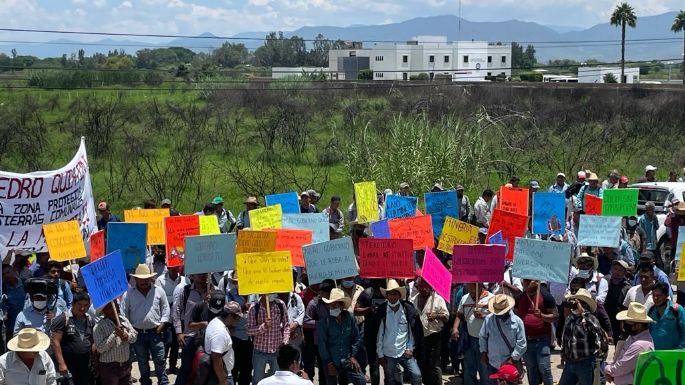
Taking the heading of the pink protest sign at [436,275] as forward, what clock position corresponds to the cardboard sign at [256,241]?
The cardboard sign is roughly at 5 o'clock from the pink protest sign.

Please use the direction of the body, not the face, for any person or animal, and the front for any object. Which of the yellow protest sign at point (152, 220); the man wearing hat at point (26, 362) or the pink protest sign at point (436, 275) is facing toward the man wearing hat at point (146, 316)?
the yellow protest sign

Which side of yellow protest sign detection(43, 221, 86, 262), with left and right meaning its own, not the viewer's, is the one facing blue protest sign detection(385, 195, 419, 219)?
left

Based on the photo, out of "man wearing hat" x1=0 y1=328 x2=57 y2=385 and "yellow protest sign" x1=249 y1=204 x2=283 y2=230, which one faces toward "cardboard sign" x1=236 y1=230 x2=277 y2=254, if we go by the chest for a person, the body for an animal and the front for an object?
the yellow protest sign

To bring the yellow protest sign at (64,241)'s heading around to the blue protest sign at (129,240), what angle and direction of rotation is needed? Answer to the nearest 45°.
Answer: approximately 90° to its left

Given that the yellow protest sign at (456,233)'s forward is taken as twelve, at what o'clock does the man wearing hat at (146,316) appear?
The man wearing hat is roughly at 2 o'clock from the yellow protest sign.

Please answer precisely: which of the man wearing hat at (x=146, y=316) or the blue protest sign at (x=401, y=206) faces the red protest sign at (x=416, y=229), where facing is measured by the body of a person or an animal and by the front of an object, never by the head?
the blue protest sign

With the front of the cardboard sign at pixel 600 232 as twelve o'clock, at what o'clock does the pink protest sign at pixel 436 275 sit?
The pink protest sign is roughly at 1 o'clock from the cardboard sign.

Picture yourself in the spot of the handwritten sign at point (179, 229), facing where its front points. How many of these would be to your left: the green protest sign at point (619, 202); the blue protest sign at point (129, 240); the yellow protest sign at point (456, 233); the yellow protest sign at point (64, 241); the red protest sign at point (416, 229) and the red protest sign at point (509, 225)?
4

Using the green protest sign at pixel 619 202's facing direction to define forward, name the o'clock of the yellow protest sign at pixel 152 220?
The yellow protest sign is roughly at 2 o'clock from the green protest sign.

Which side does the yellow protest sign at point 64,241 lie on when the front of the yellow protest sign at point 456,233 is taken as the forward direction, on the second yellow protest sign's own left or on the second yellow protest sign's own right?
on the second yellow protest sign's own right
